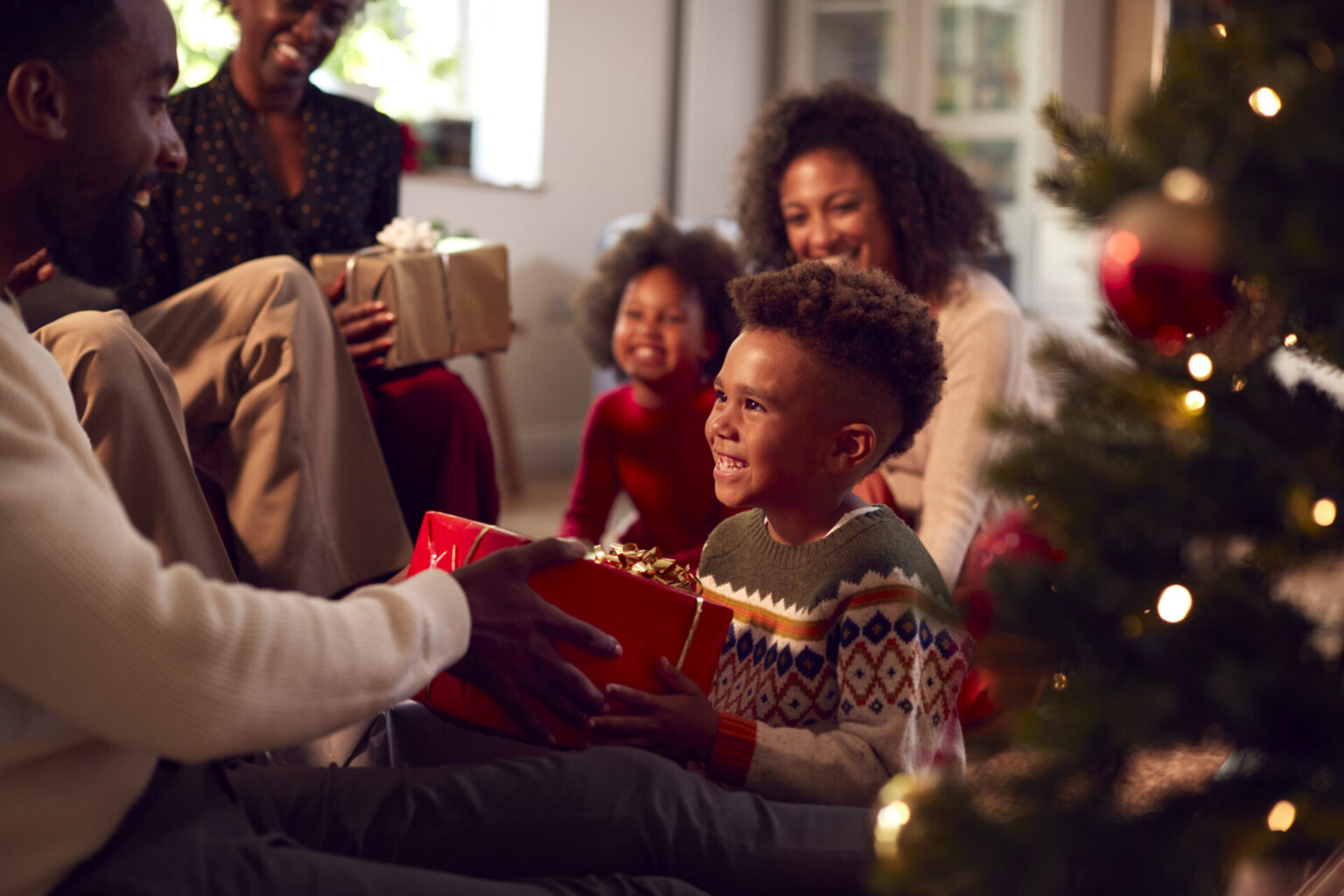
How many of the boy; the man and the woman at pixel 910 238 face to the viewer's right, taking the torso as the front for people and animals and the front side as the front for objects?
1

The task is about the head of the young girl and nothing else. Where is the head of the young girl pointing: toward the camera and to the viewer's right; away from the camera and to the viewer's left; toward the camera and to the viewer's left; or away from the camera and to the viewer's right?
toward the camera and to the viewer's left

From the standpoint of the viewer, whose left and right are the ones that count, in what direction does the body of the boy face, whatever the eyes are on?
facing the viewer and to the left of the viewer

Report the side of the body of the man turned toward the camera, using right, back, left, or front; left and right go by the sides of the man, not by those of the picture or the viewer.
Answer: right

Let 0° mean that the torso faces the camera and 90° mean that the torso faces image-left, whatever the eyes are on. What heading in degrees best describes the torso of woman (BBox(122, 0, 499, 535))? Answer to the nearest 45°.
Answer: approximately 315°

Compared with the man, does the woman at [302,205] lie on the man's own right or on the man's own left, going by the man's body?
on the man's own left

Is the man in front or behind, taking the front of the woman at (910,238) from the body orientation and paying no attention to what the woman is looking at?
in front

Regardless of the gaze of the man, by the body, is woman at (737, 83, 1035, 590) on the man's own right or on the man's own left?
on the man's own left

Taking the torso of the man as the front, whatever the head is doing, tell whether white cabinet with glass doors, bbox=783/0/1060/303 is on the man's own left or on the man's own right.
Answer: on the man's own left

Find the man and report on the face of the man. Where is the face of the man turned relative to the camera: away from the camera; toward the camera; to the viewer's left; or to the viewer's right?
to the viewer's right

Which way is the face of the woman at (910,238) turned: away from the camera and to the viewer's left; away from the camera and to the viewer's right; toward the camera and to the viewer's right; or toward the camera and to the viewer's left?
toward the camera and to the viewer's left
